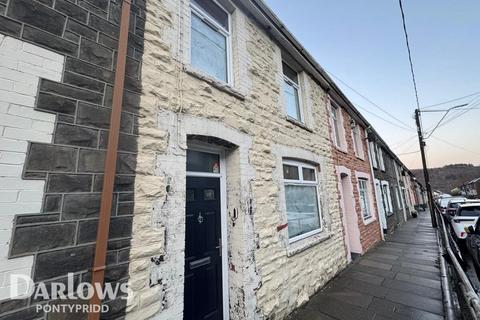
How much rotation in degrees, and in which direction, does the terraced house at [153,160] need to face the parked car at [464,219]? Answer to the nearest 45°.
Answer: approximately 45° to its left

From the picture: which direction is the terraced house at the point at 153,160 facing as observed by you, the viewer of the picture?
facing the viewer and to the right of the viewer
